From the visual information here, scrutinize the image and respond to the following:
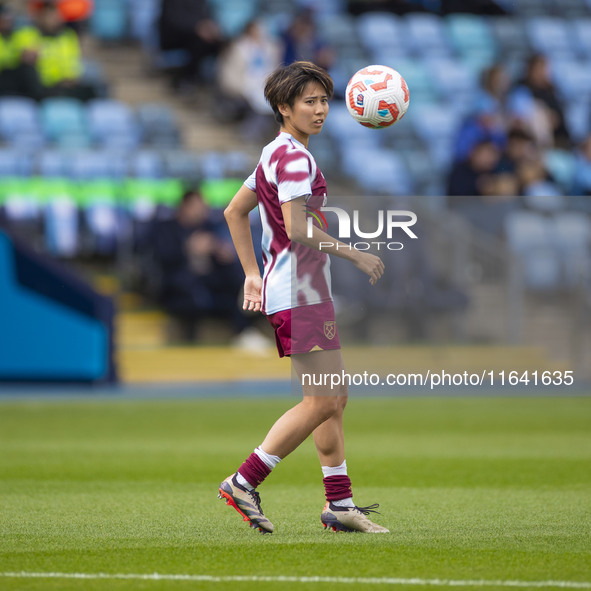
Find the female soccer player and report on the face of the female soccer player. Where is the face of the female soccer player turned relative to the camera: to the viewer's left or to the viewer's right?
to the viewer's right

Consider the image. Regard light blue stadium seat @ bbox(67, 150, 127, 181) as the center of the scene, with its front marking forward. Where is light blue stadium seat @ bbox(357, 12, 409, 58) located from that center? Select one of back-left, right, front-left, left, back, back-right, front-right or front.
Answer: back-left

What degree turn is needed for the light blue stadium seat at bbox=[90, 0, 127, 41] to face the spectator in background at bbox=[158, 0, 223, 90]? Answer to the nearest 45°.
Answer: approximately 45° to its left

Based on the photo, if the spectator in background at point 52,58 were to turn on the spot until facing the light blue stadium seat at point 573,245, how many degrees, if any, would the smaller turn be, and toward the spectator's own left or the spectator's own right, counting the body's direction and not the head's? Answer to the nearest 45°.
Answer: approximately 45° to the spectator's own left

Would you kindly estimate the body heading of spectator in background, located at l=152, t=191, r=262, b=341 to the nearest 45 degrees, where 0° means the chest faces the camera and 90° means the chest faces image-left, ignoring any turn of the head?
approximately 0°

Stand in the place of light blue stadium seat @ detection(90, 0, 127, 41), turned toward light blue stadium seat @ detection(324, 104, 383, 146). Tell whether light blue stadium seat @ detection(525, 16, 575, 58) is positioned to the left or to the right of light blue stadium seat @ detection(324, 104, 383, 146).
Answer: left

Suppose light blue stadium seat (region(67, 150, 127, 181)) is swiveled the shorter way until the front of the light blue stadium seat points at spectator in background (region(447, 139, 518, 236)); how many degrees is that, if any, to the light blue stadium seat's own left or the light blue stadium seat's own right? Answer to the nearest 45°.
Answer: approximately 90° to the light blue stadium seat's own left

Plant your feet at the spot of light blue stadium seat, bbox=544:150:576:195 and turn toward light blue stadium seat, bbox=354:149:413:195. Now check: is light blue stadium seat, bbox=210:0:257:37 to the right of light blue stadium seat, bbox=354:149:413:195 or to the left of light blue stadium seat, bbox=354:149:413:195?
right

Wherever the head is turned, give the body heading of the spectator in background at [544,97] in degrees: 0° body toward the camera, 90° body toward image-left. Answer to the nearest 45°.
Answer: approximately 0°
